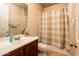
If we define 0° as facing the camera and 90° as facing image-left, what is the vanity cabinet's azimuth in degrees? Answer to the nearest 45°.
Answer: approximately 315°

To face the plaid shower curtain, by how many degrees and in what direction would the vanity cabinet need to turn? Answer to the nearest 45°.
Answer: approximately 90° to its left
